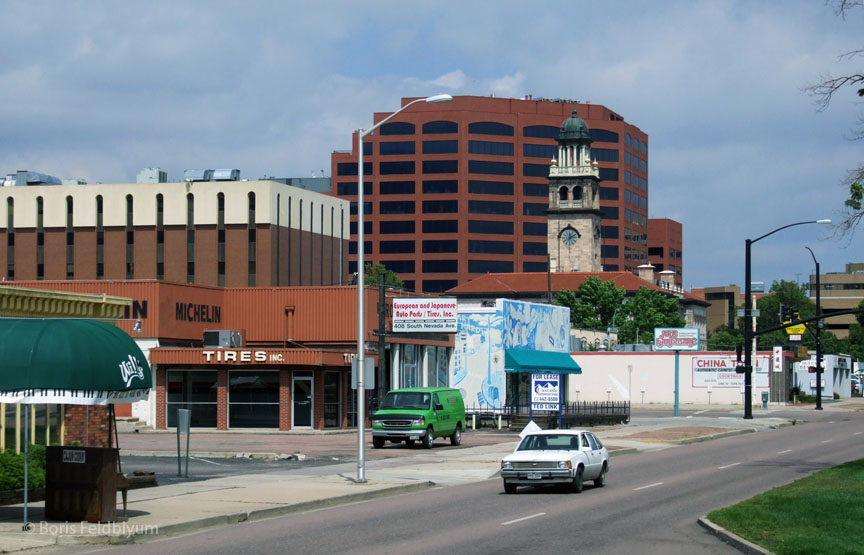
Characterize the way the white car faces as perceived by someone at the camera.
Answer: facing the viewer and to the left of the viewer

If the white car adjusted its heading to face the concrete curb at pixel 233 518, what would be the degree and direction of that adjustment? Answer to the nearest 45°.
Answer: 0° — it already faces it

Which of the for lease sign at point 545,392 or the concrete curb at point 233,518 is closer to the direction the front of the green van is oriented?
the concrete curb

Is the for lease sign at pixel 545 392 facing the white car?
yes

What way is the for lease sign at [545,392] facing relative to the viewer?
toward the camera

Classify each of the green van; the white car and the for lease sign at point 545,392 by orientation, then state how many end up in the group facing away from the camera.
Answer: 0

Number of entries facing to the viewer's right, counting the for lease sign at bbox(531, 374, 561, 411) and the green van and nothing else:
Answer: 0

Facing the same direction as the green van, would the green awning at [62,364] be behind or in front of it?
in front

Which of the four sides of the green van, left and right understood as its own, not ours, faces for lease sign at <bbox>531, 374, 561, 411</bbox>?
back

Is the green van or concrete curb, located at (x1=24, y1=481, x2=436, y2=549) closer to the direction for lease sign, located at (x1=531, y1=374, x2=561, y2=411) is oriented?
the concrete curb

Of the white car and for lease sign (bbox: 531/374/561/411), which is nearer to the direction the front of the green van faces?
the white car

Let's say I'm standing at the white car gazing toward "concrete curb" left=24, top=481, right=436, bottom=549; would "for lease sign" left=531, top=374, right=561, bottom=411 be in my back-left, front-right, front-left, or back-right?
back-right
